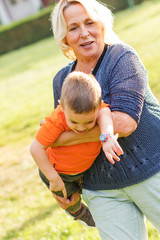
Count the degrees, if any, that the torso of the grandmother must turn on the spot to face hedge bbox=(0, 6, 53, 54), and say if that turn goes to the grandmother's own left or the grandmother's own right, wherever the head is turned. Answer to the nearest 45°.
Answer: approximately 135° to the grandmother's own right

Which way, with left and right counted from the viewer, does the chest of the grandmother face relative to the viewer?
facing the viewer and to the left of the viewer
